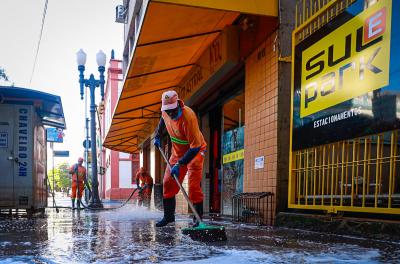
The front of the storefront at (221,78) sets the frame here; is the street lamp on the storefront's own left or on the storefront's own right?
on the storefront's own right

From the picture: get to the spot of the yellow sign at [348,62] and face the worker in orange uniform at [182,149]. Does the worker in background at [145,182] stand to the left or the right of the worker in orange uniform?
right

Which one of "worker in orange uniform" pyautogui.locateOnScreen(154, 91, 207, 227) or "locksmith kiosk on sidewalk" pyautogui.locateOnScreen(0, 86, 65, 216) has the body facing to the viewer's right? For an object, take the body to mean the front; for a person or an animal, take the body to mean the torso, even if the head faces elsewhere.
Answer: the locksmith kiosk on sidewalk

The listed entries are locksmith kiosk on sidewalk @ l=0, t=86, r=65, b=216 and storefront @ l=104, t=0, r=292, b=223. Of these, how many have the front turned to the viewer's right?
1

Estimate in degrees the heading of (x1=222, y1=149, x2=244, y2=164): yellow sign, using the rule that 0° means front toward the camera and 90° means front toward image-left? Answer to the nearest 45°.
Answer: approximately 45°

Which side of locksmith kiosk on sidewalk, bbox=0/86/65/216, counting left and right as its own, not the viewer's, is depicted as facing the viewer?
right

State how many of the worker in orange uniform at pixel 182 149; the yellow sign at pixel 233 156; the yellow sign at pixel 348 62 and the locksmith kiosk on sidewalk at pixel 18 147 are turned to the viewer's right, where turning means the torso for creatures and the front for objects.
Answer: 1
